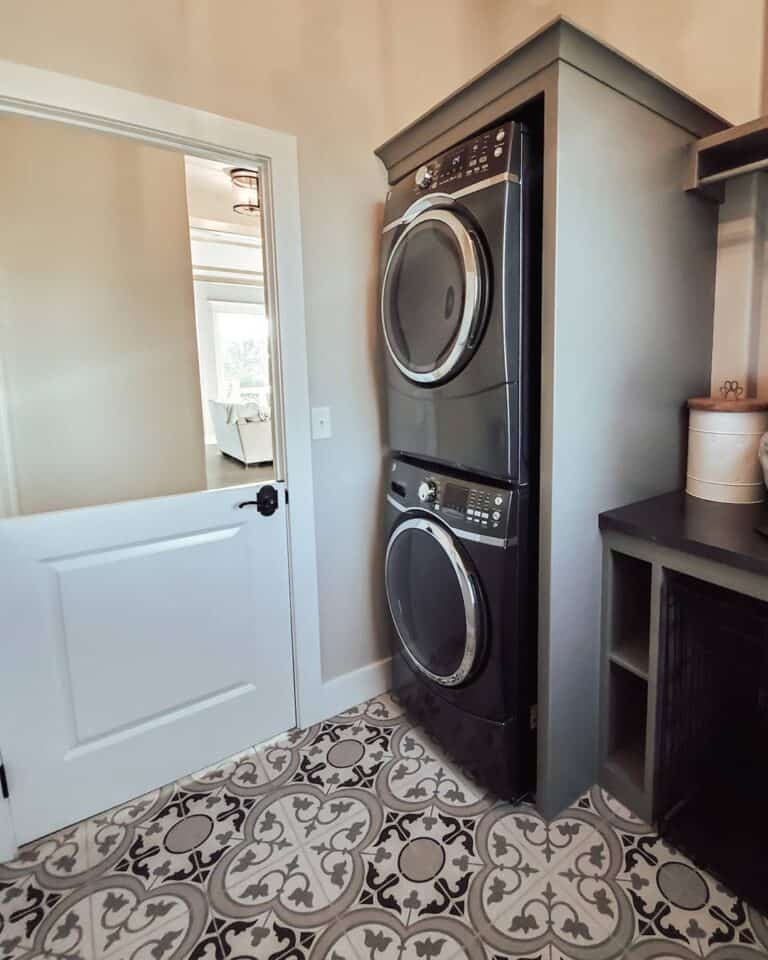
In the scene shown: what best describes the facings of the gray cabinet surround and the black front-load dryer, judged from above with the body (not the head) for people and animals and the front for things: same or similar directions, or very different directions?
same or similar directions

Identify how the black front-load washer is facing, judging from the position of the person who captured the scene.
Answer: facing the viewer and to the left of the viewer

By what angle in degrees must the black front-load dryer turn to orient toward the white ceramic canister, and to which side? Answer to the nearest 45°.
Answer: approximately 135° to its left

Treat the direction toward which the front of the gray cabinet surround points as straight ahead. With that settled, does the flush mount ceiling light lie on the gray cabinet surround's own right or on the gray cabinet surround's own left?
on the gray cabinet surround's own right

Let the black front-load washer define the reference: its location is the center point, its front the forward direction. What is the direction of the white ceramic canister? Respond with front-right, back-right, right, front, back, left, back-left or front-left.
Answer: back-left

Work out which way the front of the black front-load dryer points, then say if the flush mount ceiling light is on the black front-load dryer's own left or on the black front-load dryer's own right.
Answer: on the black front-load dryer's own right

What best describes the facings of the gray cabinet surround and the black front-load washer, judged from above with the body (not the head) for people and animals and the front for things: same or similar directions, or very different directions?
same or similar directions

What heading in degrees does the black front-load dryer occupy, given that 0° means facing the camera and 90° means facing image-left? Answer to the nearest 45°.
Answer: approximately 45°
